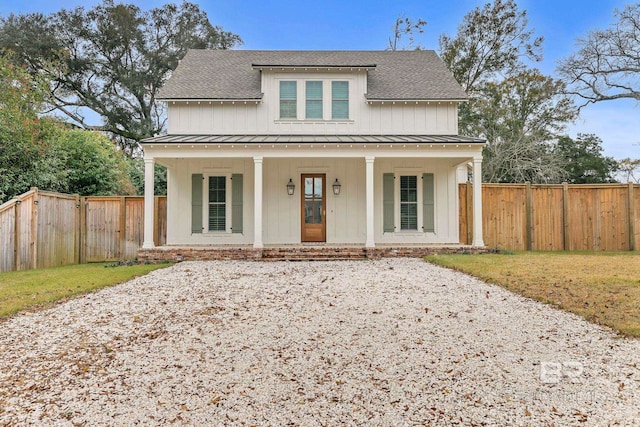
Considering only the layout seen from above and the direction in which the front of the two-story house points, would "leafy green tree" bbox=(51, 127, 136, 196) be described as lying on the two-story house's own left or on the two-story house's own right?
on the two-story house's own right

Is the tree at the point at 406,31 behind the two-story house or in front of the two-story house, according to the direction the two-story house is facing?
behind

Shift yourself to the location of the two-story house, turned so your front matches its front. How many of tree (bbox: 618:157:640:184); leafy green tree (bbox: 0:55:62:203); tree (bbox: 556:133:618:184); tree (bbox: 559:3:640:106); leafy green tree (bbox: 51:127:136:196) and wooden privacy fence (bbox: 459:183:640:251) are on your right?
2

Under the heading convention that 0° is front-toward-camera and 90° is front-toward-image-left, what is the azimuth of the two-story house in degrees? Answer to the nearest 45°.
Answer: approximately 0°

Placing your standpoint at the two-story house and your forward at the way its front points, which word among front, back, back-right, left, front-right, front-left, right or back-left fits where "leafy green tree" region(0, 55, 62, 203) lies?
right

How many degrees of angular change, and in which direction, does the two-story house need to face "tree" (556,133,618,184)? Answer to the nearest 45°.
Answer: approximately 135° to its left

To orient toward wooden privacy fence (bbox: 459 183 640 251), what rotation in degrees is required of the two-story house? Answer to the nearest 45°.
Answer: approximately 90° to its left

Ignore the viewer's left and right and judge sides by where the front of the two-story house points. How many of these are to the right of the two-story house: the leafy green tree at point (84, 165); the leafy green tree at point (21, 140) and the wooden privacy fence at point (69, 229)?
3

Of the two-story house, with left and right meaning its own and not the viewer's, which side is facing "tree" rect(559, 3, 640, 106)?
left

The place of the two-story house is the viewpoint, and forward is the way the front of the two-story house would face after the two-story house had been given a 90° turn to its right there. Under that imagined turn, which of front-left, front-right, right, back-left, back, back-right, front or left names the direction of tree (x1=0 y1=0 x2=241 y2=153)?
front-right

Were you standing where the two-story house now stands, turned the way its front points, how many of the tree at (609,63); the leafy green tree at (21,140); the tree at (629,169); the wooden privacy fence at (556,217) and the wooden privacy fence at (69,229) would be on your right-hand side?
2

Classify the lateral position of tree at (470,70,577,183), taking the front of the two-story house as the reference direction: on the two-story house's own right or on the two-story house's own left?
on the two-story house's own left

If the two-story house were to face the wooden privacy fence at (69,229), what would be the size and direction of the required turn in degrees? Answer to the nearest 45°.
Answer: approximately 90° to its right
